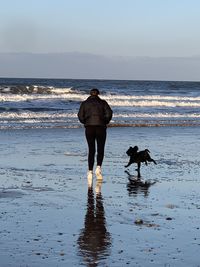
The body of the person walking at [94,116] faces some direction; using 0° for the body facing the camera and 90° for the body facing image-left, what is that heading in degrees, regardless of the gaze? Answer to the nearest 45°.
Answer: approximately 180°
